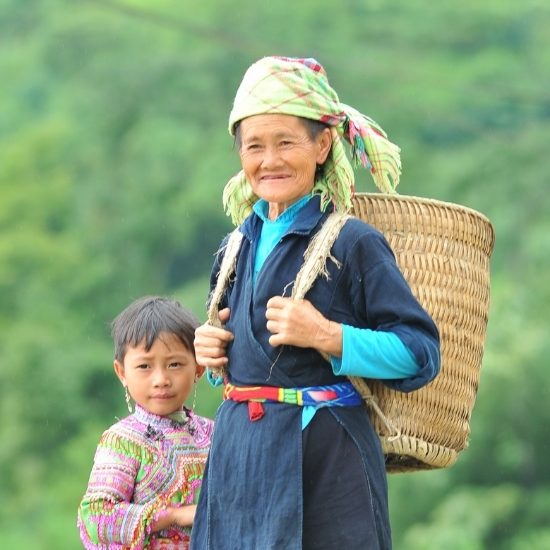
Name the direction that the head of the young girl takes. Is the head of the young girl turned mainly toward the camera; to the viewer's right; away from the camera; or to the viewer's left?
toward the camera

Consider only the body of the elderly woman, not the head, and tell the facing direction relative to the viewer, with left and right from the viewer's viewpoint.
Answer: facing the viewer and to the left of the viewer

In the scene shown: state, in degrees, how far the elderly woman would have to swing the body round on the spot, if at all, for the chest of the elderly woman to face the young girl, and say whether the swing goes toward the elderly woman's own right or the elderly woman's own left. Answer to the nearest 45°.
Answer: approximately 90° to the elderly woman's own right
